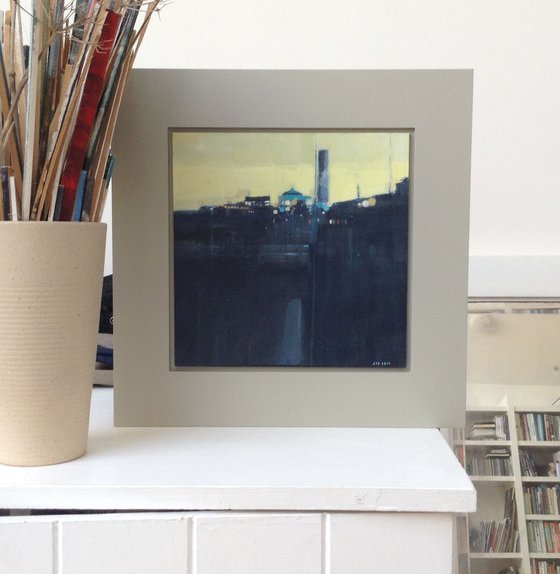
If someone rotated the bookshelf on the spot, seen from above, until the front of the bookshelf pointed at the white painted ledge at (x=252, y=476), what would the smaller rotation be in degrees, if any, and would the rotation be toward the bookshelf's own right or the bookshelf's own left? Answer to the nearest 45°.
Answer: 0° — it already faces it

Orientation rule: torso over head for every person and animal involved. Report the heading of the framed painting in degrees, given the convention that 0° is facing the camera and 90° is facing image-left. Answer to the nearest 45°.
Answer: approximately 0°

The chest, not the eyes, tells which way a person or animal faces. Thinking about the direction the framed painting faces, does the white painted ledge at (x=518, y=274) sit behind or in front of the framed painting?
behind

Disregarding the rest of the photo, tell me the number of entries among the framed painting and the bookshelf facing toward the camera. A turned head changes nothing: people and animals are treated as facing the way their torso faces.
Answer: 2

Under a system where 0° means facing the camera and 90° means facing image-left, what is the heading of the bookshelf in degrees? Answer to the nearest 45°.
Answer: approximately 0°

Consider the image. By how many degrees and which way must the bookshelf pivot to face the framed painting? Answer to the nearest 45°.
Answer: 0° — it already faces it
